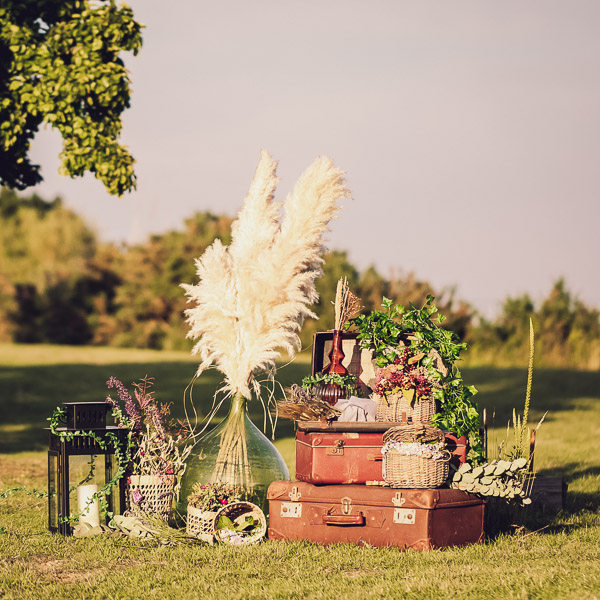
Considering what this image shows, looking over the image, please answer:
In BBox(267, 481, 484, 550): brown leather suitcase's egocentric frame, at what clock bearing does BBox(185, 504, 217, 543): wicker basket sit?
The wicker basket is roughly at 2 o'clock from the brown leather suitcase.

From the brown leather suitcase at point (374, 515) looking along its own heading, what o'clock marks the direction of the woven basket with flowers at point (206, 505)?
The woven basket with flowers is roughly at 2 o'clock from the brown leather suitcase.

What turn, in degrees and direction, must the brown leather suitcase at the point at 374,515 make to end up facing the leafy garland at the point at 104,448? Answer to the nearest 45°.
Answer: approximately 45° to its right

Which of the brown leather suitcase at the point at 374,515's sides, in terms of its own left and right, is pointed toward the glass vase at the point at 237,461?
right

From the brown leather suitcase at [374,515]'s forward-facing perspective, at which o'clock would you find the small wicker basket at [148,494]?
The small wicker basket is roughly at 2 o'clock from the brown leather suitcase.

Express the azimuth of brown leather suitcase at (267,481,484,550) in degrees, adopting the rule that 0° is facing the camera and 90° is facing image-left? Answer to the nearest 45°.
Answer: approximately 45°
